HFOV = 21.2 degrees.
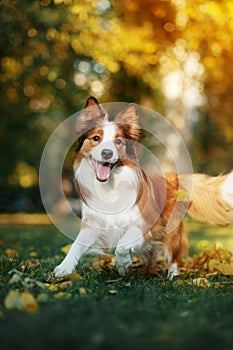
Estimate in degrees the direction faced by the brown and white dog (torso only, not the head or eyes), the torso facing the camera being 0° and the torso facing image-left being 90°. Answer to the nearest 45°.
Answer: approximately 45°

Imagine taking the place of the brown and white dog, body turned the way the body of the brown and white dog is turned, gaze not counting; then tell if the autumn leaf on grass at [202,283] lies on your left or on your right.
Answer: on your left

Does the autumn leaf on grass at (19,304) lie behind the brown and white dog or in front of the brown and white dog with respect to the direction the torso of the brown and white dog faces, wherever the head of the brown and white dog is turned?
in front

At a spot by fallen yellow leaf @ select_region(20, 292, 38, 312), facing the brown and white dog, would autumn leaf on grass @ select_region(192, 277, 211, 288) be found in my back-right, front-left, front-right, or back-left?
front-right

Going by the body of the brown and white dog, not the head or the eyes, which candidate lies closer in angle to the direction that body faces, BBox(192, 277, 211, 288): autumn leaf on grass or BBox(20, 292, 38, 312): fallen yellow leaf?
the fallen yellow leaf

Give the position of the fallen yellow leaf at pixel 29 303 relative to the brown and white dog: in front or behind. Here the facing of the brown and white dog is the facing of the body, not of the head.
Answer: in front

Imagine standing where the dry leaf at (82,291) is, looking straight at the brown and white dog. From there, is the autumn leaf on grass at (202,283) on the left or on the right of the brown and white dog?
right

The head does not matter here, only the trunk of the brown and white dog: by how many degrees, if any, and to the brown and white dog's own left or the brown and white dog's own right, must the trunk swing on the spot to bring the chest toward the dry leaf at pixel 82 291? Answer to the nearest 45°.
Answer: approximately 45° to the brown and white dog's own left
